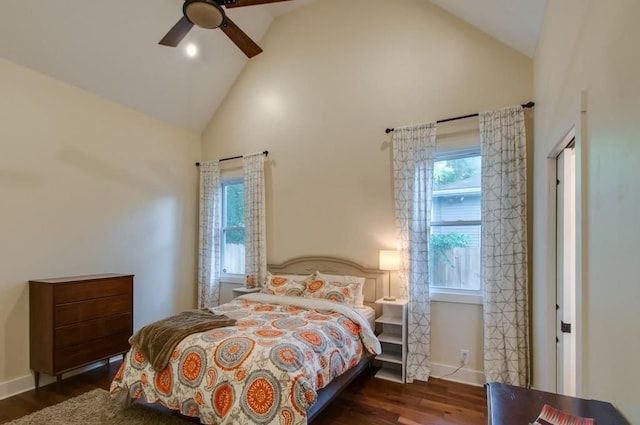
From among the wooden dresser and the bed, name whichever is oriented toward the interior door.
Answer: the wooden dresser

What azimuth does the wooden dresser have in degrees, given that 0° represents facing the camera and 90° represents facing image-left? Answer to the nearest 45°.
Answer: approximately 315°

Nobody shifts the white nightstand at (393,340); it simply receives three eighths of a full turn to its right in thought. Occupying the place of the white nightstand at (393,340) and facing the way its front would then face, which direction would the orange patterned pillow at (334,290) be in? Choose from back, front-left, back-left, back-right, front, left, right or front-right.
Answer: left

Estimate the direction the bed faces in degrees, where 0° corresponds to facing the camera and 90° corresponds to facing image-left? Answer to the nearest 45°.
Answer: approximately 45°

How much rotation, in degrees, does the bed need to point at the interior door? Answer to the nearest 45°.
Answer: approximately 135° to its left

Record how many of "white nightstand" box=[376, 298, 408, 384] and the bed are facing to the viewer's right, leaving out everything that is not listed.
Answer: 0

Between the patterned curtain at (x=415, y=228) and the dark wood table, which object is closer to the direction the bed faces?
the dark wood table

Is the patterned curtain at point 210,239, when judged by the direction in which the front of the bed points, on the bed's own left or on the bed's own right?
on the bed's own right

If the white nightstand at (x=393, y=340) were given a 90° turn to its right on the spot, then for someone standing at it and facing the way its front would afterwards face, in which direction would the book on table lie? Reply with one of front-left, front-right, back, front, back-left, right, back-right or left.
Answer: back-left

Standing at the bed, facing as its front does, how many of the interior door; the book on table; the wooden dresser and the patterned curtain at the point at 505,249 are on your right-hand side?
1

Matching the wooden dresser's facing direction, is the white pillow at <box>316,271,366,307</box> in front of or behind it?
in front

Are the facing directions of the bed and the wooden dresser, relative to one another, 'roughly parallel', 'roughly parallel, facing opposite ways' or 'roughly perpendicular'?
roughly perpendicular

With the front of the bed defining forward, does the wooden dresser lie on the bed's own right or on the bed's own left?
on the bed's own right

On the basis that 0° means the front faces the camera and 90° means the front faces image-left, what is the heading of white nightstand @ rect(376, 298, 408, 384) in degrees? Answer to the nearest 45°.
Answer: approximately 45°

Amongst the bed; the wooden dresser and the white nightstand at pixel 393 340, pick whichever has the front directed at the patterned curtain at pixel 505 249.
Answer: the wooden dresser

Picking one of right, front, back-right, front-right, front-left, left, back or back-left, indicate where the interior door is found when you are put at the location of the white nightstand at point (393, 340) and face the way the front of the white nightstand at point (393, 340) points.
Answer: left

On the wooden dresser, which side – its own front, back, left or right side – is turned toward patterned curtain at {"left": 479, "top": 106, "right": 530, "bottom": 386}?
front
